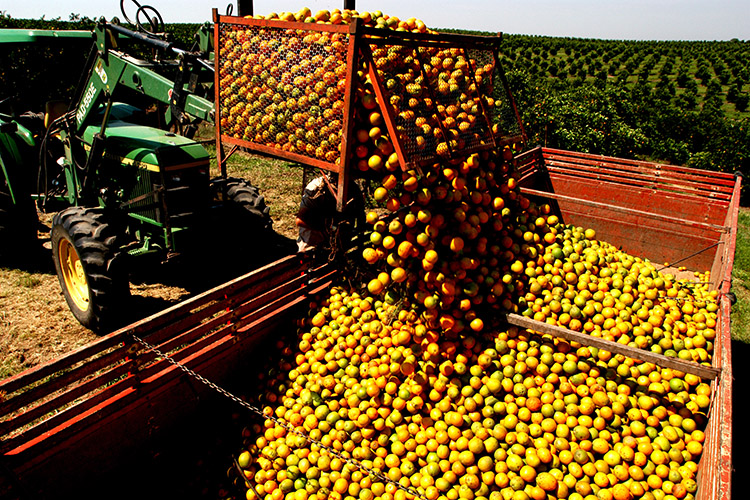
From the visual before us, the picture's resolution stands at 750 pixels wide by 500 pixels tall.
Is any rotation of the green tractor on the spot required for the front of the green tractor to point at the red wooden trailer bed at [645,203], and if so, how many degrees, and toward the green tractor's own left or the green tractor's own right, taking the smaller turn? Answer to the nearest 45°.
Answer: approximately 45° to the green tractor's own left

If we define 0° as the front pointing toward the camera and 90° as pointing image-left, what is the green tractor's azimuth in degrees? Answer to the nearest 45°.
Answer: approximately 315°

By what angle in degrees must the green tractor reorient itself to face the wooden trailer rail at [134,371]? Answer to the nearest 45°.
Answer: approximately 45° to its right

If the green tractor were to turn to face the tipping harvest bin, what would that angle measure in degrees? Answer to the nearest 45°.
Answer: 0° — it already faces it
